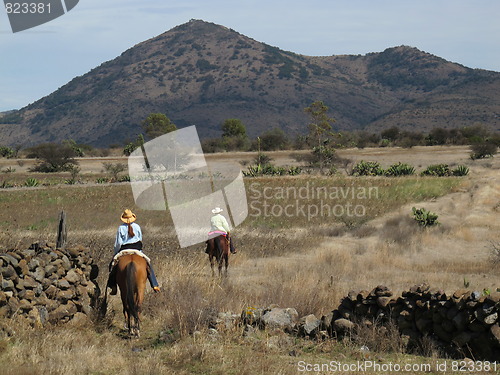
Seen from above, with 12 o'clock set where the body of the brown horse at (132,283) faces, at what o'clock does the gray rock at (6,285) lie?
The gray rock is roughly at 9 o'clock from the brown horse.

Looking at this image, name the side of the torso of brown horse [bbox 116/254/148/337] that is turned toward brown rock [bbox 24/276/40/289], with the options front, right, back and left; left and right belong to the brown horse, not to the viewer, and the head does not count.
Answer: left

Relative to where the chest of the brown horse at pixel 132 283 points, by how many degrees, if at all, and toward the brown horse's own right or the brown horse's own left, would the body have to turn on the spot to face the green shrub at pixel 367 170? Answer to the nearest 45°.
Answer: approximately 45° to the brown horse's own right

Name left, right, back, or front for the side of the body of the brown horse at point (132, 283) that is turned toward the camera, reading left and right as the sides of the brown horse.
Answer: back

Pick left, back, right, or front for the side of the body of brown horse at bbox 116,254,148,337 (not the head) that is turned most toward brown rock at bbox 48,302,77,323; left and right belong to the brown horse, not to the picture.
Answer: left

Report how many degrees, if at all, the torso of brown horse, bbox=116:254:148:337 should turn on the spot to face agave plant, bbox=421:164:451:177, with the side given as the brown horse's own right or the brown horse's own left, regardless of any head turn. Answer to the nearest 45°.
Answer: approximately 45° to the brown horse's own right

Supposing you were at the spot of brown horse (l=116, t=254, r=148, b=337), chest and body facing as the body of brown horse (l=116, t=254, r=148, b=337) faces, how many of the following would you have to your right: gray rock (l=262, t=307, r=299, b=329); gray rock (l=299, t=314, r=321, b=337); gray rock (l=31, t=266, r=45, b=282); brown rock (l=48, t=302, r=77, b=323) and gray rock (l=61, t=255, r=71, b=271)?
2

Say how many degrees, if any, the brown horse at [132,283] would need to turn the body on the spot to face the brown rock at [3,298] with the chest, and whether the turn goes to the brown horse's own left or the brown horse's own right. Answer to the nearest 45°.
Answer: approximately 90° to the brown horse's own left

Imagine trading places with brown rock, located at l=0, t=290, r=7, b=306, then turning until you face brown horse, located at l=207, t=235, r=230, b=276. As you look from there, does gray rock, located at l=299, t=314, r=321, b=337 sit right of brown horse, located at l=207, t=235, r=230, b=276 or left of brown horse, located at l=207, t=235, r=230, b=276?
right

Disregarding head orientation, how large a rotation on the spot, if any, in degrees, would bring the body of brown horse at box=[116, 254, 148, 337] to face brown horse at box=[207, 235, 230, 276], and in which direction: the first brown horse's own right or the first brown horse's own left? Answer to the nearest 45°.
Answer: approximately 45° to the first brown horse's own right

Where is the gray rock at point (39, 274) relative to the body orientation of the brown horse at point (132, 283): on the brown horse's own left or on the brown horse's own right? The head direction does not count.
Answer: on the brown horse's own left

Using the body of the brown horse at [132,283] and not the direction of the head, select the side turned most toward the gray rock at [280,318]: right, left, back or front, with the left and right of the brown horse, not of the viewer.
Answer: right
